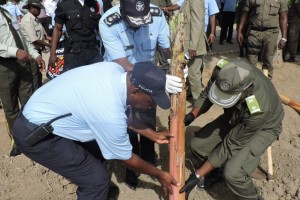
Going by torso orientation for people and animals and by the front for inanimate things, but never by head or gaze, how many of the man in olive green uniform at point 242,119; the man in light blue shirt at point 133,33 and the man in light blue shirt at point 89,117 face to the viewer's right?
1

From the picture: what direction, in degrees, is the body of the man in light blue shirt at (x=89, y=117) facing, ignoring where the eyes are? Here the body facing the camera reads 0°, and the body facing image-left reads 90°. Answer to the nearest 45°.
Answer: approximately 270°

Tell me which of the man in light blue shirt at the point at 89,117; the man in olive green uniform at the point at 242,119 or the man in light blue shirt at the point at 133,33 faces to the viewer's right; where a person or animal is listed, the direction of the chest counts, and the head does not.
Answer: the man in light blue shirt at the point at 89,117

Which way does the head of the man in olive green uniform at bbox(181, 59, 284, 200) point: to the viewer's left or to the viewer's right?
to the viewer's left

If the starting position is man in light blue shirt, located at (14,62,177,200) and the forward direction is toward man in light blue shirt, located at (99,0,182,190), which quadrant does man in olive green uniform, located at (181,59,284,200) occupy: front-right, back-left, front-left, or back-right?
front-right

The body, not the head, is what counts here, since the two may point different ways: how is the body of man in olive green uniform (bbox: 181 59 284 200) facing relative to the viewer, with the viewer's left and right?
facing the viewer and to the left of the viewer

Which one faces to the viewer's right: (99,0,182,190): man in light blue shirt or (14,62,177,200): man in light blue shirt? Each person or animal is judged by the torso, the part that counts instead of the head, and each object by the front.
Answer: (14,62,177,200): man in light blue shirt

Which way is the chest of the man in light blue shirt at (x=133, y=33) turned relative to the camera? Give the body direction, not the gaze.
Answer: toward the camera

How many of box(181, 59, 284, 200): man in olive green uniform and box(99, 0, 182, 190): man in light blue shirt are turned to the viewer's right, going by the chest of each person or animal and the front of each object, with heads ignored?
0

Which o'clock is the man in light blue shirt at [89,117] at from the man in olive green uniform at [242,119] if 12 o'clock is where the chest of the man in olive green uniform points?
The man in light blue shirt is roughly at 12 o'clock from the man in olive green uniform.

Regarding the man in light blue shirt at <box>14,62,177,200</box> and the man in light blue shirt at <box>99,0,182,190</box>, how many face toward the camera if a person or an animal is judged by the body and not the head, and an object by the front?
1

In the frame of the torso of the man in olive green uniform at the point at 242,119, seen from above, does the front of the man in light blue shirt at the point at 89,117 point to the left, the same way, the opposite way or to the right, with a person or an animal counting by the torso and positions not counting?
the opposite way
